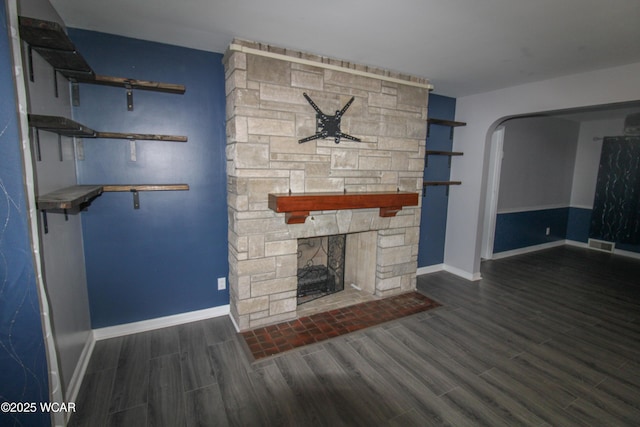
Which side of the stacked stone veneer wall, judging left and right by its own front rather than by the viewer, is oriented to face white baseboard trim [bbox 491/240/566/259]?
left

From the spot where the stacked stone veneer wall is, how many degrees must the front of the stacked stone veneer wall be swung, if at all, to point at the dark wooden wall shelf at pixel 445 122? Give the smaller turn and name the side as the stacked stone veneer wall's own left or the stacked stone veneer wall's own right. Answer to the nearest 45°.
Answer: approximately 90° to the stacked stone veneer wall's own left

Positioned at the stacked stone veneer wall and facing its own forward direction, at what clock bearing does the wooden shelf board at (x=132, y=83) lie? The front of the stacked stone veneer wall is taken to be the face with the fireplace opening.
The wooden shelf board is roughly at 4 o'clock from the stacked stone veneer wall.

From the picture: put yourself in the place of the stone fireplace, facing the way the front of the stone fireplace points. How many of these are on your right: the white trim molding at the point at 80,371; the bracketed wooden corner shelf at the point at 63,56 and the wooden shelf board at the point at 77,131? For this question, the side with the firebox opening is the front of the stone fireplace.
3

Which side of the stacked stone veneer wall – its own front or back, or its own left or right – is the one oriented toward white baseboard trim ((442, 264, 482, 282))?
left

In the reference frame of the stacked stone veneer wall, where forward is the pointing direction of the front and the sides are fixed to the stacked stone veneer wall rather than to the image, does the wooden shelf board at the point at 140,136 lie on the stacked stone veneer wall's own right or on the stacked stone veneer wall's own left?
on the stacked stone veneer wall's own right

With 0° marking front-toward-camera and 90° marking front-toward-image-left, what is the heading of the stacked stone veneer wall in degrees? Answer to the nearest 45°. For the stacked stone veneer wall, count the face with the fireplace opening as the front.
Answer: approximately 315°

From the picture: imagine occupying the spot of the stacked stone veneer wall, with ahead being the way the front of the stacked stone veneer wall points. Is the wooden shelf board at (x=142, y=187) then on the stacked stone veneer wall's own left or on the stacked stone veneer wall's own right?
on the stacked stone veneer wall's own right

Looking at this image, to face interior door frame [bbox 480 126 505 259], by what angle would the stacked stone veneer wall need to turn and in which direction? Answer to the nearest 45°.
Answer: approximately 90° to its left
